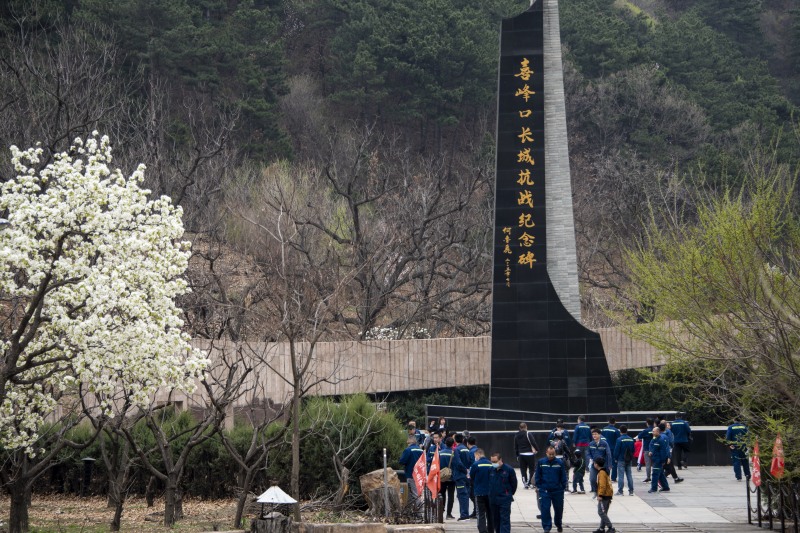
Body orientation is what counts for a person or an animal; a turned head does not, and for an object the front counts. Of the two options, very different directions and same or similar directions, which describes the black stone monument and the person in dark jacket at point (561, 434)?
very different directions

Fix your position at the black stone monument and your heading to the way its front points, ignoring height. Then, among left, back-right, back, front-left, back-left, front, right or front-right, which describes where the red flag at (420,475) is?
front

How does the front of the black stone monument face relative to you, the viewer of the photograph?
facing the viewer

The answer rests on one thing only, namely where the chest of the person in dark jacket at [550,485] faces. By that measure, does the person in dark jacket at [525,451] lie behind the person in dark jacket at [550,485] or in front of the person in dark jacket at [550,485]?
behind

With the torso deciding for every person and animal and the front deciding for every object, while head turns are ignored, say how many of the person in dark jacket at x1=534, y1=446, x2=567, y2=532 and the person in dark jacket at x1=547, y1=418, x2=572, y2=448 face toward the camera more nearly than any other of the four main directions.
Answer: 2

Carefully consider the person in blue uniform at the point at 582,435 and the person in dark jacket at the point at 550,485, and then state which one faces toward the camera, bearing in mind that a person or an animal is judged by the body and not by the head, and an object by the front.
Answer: the person in dark jacket

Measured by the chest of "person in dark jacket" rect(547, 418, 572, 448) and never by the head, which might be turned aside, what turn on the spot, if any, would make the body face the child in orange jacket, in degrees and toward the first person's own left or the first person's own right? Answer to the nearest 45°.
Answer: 0° — they already face them

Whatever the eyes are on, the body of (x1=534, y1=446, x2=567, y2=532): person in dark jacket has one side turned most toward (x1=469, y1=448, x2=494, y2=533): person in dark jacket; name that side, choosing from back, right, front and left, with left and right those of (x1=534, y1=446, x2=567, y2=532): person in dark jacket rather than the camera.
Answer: right

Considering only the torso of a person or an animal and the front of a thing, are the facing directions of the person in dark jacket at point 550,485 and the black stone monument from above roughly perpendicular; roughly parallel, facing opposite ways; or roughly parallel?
roughly parallel

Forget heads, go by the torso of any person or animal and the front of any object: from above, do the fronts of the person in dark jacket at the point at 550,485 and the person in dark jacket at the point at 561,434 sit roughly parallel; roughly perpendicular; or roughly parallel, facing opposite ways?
roughly parallel, facing opposite ways
